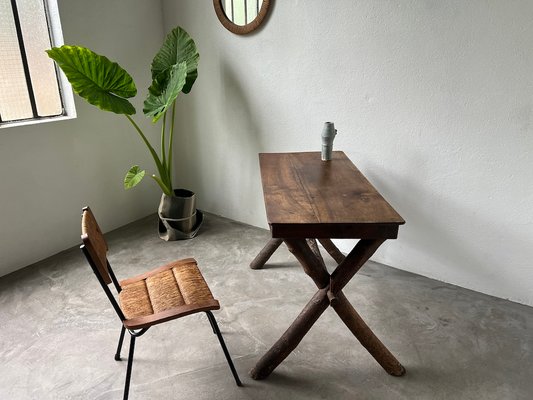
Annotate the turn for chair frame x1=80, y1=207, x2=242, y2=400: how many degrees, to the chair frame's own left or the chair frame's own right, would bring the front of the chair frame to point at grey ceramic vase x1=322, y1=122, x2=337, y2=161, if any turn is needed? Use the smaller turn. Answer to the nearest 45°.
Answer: approximately 45° to the chair frame's own left

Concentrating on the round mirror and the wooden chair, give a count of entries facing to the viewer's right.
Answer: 1

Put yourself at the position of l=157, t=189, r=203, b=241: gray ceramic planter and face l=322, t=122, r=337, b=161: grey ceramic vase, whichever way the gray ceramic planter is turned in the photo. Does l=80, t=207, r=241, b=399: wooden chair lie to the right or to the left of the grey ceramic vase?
right

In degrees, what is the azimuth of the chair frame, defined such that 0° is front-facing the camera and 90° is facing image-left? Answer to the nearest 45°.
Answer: approximately 270°

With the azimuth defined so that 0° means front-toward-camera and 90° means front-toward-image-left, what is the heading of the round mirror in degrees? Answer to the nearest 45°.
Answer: approximately 45°

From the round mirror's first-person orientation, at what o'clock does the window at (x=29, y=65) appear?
The window is roughly at 1 o'clock from the round mirror.

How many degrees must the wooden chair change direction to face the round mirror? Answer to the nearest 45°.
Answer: approximately 45° to its left

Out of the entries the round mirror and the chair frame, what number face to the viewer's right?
1

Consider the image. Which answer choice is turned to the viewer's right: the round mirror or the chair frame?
the chair frame

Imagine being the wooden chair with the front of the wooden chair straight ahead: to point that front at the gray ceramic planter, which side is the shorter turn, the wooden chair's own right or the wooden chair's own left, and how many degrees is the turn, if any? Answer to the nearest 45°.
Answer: approximately 90° to the wooden chair's own left

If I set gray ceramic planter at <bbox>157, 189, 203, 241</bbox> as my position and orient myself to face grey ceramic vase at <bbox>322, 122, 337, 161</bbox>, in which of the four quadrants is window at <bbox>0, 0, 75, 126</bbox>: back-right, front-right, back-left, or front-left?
back-right

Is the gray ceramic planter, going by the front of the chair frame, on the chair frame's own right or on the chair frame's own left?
on the chair frame's own left
